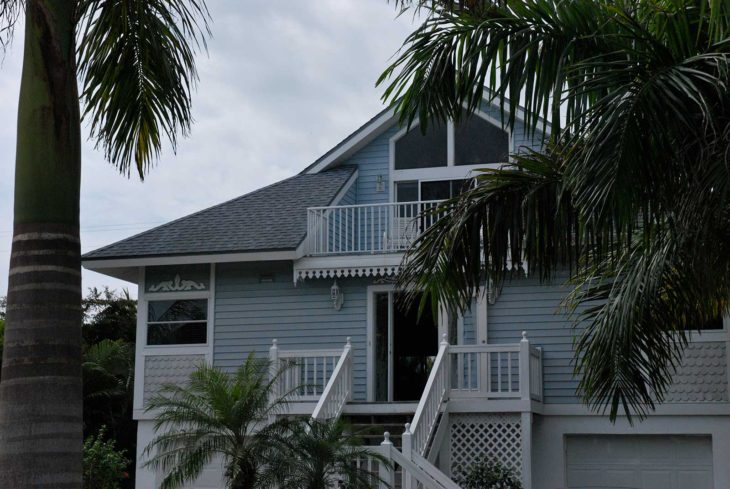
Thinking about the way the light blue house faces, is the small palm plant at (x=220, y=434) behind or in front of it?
in front

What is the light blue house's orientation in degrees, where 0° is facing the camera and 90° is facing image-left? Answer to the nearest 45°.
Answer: approximately 0°

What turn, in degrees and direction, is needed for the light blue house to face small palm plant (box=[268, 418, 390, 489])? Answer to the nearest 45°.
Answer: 0° — it already faces it

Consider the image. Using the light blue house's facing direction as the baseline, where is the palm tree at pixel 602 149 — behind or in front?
in front

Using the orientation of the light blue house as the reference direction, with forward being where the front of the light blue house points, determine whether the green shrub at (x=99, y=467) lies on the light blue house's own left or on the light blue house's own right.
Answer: on the light blue house's own right

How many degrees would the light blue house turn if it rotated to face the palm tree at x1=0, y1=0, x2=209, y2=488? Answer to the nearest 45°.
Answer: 0° — it already faces it
